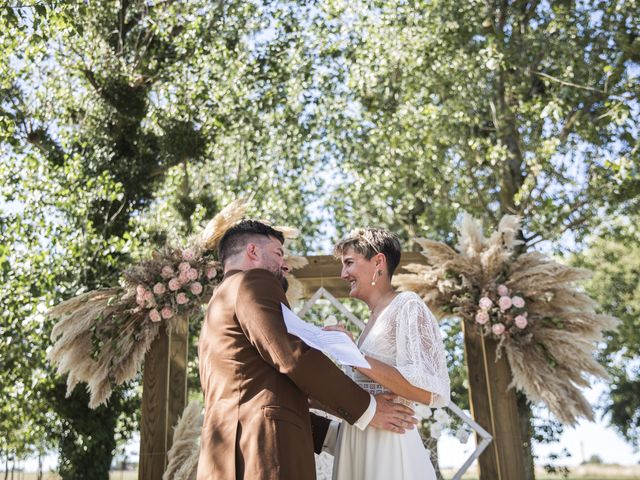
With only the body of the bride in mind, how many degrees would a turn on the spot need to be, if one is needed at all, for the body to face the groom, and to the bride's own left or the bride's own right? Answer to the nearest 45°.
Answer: approximately 45° to the bride's own left

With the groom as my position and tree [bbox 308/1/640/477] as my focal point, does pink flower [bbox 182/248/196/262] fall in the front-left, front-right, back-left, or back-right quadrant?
front-left

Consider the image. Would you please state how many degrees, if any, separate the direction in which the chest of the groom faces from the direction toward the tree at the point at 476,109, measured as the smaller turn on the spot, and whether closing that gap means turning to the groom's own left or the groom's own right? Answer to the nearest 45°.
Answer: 0° — they already face it

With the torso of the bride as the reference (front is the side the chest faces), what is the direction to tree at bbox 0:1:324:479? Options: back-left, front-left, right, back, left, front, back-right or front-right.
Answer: front-right

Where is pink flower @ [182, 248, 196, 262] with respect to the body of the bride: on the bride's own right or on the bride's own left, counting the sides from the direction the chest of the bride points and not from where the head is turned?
on the bride's own right

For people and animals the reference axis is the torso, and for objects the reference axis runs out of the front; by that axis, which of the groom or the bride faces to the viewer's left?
the bride

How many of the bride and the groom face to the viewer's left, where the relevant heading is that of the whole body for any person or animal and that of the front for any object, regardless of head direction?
1

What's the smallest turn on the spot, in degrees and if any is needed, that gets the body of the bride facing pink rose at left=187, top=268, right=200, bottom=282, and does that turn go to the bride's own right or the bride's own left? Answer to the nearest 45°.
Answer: approximately 45° to the bride's own right

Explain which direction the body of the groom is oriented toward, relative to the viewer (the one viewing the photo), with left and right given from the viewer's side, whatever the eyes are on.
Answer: facing away from the viewer and to the right of the viewer

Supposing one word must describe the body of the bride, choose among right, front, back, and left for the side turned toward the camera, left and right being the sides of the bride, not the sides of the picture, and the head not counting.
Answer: left

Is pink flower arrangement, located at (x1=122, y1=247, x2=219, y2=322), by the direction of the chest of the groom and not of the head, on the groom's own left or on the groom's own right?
on the groom's own left

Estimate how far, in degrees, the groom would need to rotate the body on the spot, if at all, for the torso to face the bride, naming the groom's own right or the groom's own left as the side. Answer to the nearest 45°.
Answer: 0° — they already face them

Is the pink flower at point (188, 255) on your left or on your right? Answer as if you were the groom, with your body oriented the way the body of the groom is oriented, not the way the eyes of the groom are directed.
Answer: on your left

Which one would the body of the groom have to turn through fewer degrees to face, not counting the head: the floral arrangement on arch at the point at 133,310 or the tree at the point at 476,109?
the tree

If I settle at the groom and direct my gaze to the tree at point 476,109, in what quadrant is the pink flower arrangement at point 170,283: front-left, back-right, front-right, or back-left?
front-left

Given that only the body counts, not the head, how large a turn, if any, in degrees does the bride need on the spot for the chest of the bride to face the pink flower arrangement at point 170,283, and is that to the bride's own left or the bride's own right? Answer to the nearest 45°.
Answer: approximately 45° to the bride's own right
